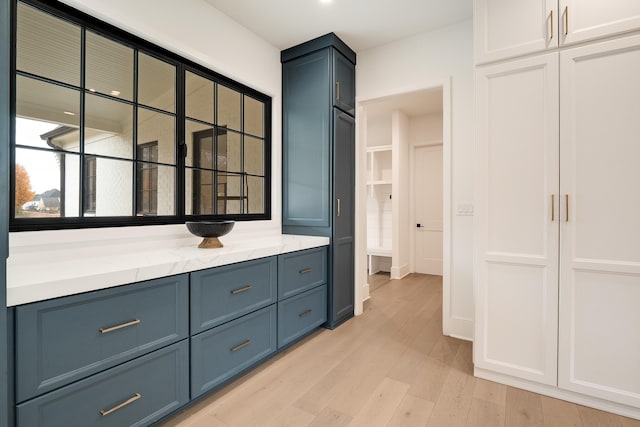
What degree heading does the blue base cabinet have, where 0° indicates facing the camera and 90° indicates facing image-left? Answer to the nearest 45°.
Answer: approximately 315°

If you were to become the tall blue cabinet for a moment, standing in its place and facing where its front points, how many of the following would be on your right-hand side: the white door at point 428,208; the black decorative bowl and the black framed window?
2

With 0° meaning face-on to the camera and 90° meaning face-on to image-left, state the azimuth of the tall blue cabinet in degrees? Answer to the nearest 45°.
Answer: approximately 315°

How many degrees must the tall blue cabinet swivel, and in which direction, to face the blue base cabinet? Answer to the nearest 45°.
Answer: approximately 90° to its right

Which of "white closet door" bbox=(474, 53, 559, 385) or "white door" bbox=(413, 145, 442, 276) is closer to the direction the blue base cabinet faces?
the white closet door

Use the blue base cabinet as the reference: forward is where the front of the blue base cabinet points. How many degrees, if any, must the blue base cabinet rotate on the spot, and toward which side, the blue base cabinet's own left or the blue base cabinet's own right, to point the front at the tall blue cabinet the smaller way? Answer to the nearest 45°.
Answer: approximately 90° to the blue base cabinet's own left

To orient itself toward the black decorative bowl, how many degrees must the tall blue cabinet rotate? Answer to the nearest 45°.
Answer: approximately 90° to its right

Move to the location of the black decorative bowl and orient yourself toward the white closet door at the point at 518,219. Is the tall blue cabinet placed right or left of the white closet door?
left

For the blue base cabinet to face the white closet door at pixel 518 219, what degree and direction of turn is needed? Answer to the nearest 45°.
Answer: approximately 45° to its left

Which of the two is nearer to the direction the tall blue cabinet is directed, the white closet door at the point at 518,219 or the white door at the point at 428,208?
the white closet door
